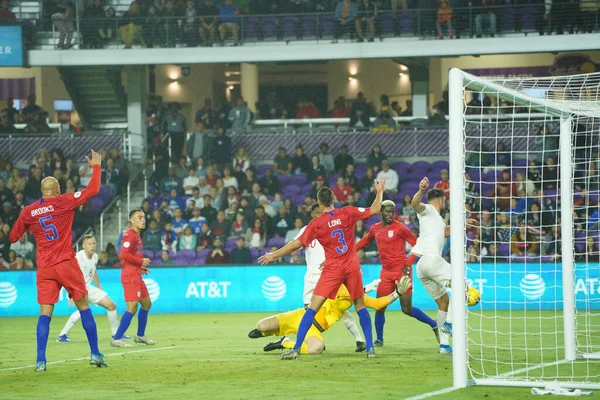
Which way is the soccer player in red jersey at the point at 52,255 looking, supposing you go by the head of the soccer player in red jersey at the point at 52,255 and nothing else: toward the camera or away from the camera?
away from the camera

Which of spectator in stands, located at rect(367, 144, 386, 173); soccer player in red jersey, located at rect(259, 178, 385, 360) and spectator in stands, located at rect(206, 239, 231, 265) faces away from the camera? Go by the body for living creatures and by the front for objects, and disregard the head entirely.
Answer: the soccer player in red jersey

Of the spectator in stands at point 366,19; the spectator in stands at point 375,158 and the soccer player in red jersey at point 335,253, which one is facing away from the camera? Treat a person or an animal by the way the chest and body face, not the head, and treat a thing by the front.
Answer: the soccer player in red jersey

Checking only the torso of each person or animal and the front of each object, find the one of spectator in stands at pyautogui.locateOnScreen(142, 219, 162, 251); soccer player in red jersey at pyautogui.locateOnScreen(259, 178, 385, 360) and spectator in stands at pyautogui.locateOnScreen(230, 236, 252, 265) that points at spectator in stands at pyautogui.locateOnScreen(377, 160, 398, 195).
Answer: the soccer player in red jersey

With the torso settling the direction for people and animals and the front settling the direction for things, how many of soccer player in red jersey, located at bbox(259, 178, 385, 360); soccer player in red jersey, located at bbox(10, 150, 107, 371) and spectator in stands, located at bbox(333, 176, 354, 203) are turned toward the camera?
1

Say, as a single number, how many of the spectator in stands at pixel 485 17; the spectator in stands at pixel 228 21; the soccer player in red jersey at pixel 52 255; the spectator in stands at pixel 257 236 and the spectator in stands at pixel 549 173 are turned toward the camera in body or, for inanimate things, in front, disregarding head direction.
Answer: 4

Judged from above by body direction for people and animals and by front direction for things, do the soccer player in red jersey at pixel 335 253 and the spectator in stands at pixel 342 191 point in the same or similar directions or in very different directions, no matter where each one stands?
very different directions

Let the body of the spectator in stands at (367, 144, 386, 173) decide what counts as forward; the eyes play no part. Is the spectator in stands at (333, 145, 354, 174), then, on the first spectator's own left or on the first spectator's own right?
on the first spectator's own right
